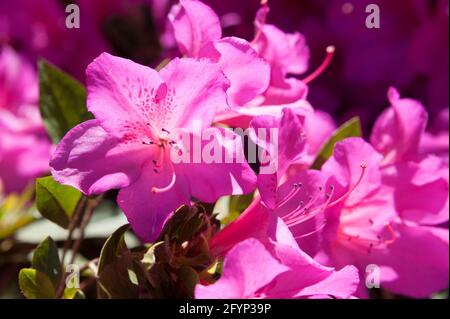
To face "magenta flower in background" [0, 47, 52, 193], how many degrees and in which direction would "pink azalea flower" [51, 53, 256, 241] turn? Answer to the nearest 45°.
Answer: approximately 180°

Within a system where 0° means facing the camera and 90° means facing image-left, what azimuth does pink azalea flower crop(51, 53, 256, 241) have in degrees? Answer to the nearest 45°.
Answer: approximately 0°

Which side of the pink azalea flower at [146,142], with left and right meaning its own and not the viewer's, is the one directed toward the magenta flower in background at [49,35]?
back
